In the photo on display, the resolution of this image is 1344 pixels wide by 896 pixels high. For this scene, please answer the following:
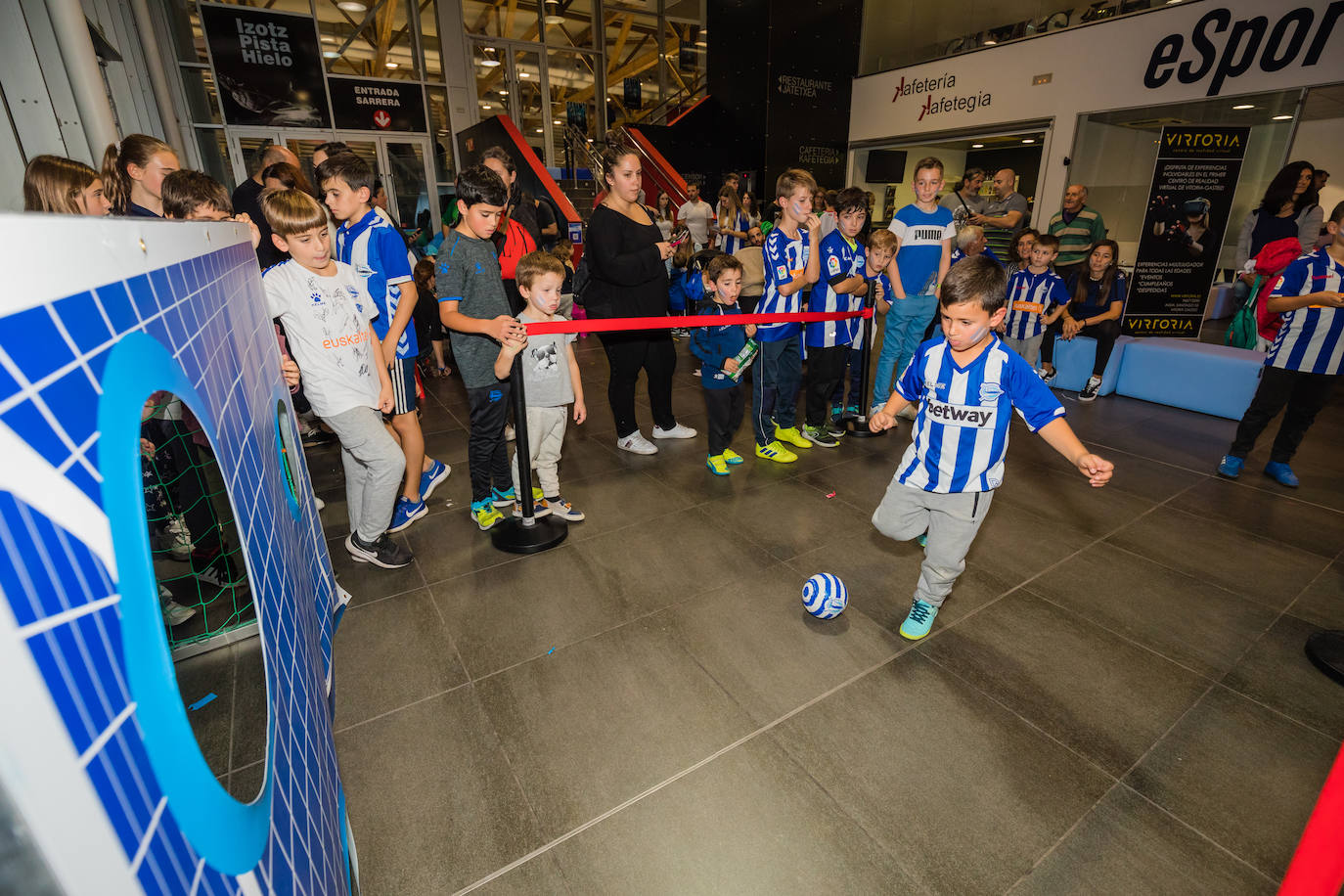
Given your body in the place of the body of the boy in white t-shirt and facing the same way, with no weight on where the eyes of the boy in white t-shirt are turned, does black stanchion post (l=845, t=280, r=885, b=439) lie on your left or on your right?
on your left

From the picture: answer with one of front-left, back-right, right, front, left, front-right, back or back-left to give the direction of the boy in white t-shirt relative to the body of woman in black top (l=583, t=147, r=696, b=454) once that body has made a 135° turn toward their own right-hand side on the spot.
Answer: front-left

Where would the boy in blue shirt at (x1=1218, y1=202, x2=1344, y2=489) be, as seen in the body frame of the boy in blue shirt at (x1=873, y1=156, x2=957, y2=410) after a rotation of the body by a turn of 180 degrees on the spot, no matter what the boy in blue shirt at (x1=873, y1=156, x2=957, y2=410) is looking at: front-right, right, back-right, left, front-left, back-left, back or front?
right

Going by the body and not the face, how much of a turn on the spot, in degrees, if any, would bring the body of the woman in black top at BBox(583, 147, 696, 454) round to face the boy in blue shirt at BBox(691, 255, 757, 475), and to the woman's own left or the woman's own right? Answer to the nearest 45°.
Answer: approximately 45° to the woman's own left

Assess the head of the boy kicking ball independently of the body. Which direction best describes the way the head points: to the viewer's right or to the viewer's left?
to the viewer's left

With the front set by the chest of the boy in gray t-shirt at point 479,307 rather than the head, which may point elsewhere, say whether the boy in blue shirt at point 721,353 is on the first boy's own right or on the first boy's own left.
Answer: on the first boy's own left

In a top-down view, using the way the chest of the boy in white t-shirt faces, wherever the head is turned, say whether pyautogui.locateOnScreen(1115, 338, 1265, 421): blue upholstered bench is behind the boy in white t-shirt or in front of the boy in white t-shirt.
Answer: in front

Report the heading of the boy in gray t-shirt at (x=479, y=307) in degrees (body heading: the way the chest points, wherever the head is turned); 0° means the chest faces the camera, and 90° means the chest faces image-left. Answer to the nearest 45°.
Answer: approximately 315°

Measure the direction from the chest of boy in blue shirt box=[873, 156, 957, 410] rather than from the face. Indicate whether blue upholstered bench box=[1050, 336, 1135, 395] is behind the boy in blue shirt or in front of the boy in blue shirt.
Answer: behind

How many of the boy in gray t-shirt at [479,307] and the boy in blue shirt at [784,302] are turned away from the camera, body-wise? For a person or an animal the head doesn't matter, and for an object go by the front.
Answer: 0

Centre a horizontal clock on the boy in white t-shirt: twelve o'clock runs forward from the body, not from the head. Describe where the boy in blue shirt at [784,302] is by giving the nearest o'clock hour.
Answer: The boy in blue shirt is roughly at 10 o'clock from the boy in white t-shirt.
